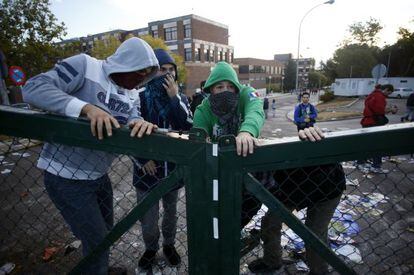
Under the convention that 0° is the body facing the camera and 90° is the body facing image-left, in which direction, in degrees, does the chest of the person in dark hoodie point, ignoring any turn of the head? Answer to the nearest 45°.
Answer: approximately 0°

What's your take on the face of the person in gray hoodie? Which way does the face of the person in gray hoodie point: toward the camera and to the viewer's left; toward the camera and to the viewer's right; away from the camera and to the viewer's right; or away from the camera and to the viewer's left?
toward the camera and to the viewer's right

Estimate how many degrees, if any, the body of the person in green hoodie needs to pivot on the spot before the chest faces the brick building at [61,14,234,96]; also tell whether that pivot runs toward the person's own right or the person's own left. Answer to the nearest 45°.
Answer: approximately 180°

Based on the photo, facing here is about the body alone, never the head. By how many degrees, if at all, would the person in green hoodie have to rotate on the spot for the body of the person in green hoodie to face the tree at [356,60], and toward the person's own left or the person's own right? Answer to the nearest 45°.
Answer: approximately 135° to the person's own left

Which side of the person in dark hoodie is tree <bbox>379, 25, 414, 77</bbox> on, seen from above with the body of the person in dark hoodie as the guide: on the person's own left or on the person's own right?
on the person's own left

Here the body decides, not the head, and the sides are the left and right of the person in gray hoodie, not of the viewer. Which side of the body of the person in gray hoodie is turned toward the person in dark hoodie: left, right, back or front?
left

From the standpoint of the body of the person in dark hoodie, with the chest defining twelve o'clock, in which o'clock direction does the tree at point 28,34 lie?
The tree is roughly at 5 o'clock from the person in dark hoodie.

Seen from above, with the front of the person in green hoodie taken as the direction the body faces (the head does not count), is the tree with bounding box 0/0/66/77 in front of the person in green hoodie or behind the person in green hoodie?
behind

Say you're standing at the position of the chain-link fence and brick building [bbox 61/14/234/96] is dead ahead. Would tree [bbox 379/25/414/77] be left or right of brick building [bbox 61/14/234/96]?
right

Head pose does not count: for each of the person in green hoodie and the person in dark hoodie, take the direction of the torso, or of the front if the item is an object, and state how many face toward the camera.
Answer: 2

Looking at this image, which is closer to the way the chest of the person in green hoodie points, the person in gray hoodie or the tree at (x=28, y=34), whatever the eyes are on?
the person in gray hoodie

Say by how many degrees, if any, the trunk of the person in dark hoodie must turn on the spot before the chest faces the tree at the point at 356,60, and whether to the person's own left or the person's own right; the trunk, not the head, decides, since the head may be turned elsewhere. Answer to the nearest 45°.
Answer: approximately 135° to the person's own left
